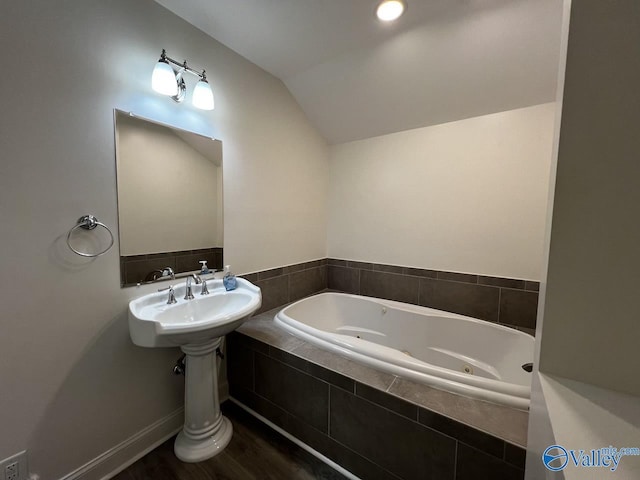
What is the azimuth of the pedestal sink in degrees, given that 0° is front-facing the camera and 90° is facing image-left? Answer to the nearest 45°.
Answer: approximately 315°

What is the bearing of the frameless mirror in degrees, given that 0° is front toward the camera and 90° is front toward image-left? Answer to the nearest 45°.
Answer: approximately 315°
